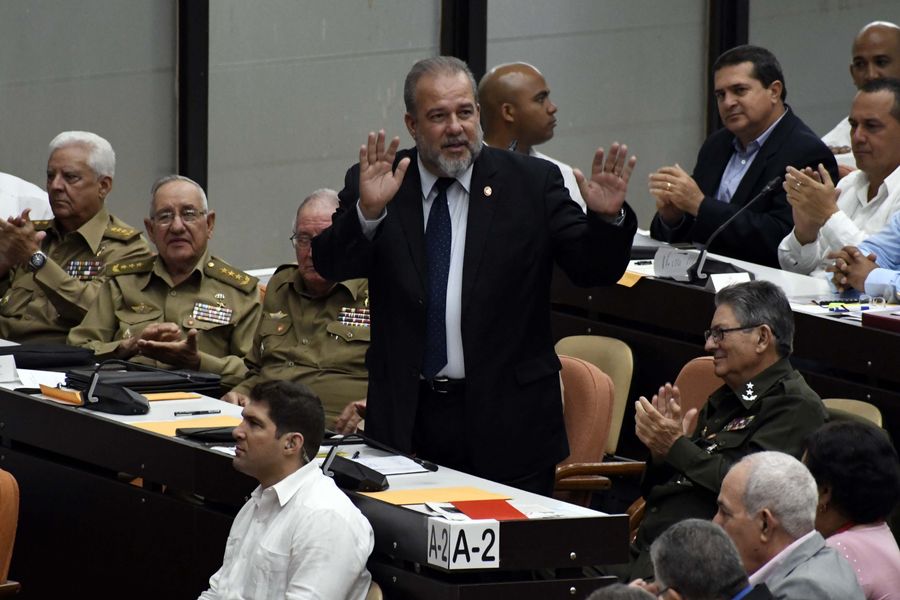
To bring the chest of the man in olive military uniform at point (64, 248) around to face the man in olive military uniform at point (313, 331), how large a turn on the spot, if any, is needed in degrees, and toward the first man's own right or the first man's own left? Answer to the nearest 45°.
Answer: approximately 90° to the first man's own left

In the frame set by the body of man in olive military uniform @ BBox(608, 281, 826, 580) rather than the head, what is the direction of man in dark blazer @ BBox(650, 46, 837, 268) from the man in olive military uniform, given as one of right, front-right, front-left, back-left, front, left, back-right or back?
right

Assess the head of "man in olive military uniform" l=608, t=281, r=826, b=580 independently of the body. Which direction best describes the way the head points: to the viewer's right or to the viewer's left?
to the viewer's left

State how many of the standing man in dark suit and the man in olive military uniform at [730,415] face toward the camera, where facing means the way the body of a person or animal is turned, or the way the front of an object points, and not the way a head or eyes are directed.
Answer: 1

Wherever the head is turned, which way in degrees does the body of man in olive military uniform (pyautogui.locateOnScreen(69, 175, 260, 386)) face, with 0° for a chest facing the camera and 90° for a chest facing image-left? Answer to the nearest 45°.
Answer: approximately 0°

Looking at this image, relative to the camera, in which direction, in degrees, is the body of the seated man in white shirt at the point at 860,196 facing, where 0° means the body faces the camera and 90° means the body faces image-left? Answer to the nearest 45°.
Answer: approximately 45°

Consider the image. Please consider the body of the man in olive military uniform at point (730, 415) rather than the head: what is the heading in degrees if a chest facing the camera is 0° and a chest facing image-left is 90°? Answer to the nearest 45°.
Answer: approximately 90°

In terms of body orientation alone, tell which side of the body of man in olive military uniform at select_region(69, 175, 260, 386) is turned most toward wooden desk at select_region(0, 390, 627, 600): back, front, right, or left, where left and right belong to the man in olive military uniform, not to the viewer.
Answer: front

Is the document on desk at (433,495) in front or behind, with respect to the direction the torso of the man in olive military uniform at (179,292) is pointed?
in front

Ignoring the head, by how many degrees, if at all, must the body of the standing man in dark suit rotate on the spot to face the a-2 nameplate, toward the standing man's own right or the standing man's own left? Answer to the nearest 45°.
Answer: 0° — they already face it

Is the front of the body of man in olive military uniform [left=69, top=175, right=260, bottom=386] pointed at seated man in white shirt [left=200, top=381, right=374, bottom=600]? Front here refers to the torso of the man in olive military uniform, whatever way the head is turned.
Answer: yes

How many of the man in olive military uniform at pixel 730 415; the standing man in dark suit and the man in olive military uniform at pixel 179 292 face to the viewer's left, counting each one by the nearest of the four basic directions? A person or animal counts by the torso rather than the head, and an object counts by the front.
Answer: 1
